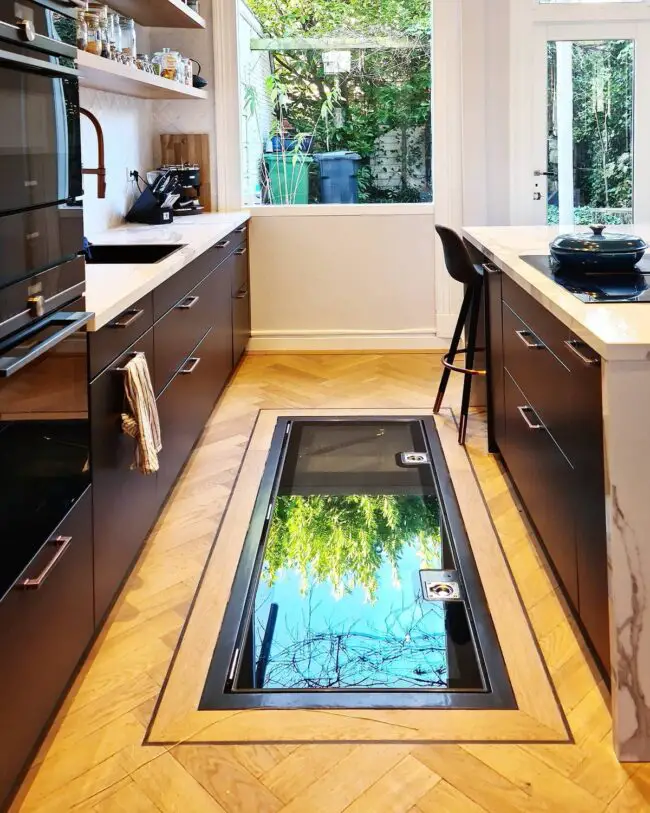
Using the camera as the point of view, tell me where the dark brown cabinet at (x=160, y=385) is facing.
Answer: facing to the right of the viewer

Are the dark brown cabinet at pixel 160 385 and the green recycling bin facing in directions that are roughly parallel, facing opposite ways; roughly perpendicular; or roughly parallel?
roughly perpendicular

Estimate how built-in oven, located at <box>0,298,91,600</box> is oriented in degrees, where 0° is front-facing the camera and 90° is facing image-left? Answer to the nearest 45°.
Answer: approximately 315°

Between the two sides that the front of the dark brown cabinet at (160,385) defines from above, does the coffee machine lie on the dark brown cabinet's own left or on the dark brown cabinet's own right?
on the dark brown cabinet's own left

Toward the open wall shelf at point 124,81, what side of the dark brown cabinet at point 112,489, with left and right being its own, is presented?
left

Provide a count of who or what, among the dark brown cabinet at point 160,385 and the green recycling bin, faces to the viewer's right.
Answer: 1

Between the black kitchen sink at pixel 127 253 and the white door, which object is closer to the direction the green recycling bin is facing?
the black kitchen sink

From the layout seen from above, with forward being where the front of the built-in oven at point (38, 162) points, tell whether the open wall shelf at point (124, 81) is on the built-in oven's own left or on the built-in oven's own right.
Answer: on the built-in oven's own left

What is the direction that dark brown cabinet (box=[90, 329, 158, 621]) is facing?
to the viewer's right

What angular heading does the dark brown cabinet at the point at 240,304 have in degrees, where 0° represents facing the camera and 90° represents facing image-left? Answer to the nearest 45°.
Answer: approximately 270°

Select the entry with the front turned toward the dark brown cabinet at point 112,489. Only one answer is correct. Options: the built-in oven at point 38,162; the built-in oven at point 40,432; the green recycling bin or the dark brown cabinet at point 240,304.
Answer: the green recycling bin
